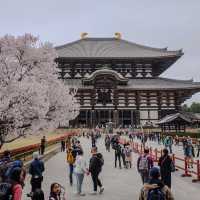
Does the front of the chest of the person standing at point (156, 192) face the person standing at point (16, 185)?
no

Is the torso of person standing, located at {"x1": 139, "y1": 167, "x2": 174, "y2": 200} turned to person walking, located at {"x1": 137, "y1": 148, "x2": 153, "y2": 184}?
yes

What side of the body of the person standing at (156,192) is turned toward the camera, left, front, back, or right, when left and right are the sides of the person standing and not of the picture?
back

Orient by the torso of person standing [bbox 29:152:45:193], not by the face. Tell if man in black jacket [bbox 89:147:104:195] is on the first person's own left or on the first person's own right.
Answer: on the first person's own right

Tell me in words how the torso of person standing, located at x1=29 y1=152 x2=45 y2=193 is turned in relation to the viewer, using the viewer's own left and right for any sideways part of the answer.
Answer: facing away from the viewer

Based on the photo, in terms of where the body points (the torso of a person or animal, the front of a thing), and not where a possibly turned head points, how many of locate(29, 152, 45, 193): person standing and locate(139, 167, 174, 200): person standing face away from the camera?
2

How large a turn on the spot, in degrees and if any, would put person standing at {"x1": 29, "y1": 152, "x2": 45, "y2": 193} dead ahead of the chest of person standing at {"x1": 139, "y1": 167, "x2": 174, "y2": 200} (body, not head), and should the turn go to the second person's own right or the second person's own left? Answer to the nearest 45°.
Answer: approximately 45° to the second person's own left
